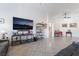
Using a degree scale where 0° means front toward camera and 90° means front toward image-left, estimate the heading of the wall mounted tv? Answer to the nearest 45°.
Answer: approximately 315°

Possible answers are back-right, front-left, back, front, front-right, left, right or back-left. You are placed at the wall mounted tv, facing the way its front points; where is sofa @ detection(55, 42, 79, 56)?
front-left
